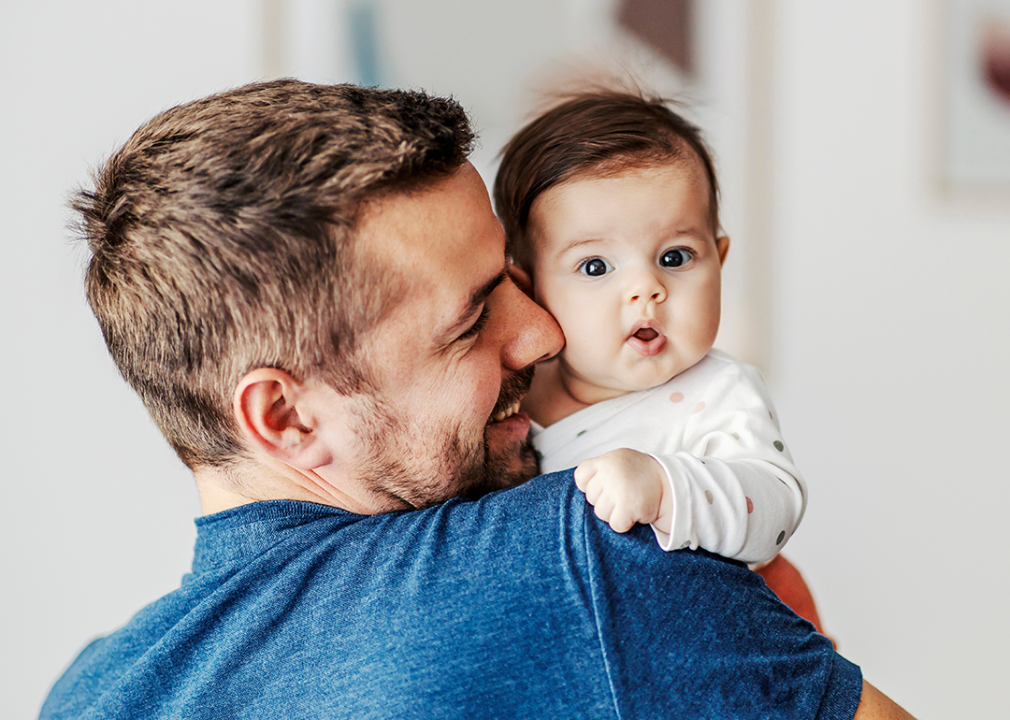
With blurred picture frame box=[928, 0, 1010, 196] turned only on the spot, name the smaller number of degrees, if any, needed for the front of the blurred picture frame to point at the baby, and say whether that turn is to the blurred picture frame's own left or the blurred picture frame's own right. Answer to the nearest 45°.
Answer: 0° — it already faces them

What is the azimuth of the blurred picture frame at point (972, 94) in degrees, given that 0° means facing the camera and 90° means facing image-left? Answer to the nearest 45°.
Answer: approximately 0°

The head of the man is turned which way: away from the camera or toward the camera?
away from the camera
